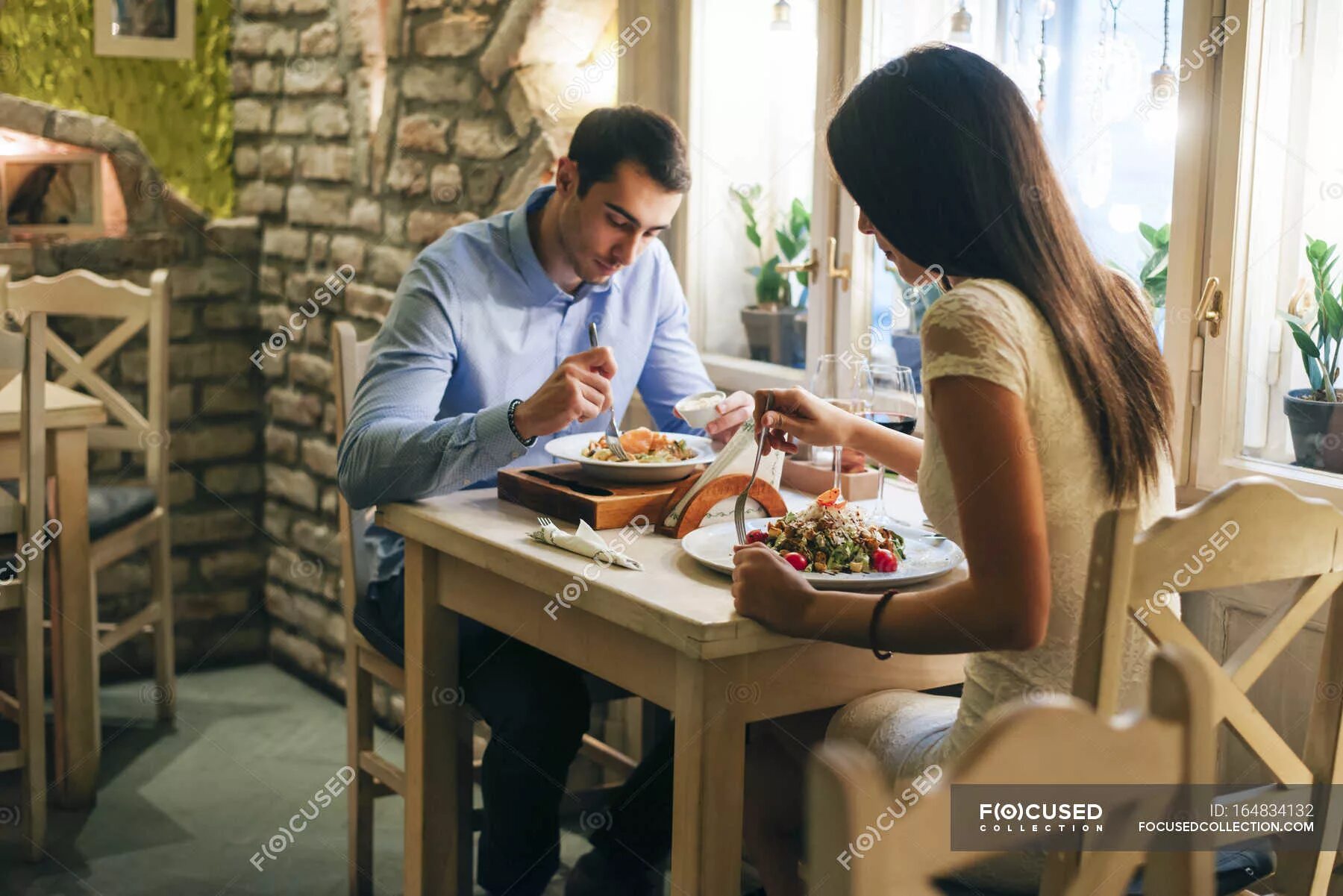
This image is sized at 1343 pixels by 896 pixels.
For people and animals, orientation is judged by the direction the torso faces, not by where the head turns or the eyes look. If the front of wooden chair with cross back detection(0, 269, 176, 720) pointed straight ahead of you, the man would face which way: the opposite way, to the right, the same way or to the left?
to the left

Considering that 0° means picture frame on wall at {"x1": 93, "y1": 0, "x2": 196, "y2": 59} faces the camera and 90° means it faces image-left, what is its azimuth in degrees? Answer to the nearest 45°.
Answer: approximately 0°

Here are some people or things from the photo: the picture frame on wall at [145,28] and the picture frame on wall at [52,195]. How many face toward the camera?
2

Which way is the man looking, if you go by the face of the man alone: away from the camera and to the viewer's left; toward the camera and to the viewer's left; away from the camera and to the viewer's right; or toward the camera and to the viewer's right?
toward the camera and to the viewer's right

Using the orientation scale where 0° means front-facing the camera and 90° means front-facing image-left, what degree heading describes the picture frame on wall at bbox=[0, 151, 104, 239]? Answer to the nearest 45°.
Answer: approximately 0°

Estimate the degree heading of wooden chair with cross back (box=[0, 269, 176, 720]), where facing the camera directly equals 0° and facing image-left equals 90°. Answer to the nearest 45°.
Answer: approximately 45°

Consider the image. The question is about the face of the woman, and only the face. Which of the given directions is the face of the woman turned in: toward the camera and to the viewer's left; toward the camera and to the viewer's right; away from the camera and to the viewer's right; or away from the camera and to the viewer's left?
away from the camera and to the viewer's left

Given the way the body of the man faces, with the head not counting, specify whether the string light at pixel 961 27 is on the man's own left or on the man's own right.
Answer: on the man's own left
